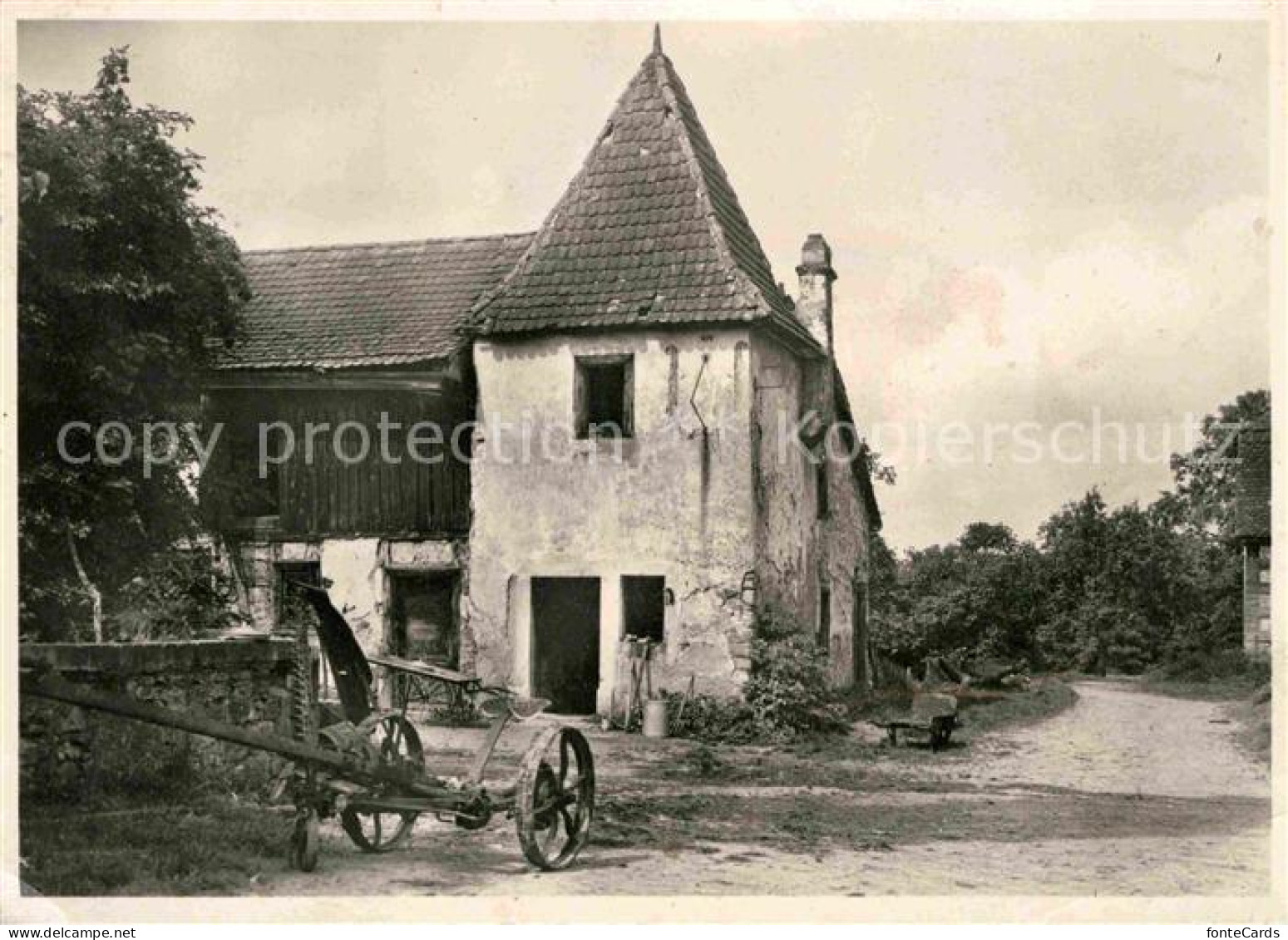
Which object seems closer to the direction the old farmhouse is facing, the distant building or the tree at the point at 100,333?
the tree

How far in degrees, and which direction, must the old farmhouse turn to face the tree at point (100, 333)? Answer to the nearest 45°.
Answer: approximately 45° to its right

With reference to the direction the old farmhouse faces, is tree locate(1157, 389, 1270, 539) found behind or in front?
behind

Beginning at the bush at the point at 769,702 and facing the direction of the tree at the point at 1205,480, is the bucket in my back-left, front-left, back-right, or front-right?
back-left

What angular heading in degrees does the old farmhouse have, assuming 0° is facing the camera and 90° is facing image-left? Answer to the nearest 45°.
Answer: approximately 0°
